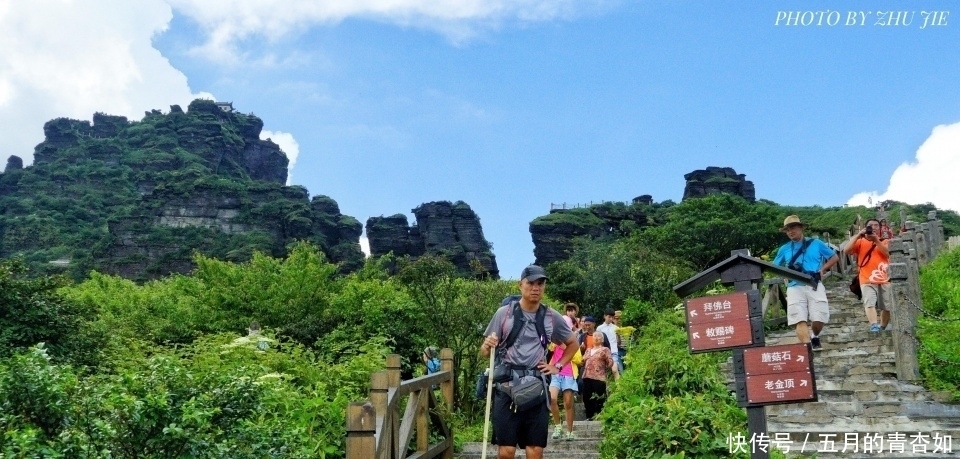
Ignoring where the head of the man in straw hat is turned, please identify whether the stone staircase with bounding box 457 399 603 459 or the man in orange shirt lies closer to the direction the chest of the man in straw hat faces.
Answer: the stone staircase

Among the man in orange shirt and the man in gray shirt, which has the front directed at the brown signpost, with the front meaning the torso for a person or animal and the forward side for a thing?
the man in orange shirt

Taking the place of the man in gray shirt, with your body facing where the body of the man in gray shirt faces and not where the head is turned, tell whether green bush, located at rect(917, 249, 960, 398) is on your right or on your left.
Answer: on your left

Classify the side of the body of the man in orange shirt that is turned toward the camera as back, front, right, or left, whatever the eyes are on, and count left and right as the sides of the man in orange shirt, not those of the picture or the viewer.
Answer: front

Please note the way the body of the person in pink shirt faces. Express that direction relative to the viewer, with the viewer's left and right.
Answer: facing the viewer

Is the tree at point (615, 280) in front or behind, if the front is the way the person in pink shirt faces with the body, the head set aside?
behind

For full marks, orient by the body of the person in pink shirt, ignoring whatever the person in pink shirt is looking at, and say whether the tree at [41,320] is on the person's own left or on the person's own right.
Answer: on the person's own right

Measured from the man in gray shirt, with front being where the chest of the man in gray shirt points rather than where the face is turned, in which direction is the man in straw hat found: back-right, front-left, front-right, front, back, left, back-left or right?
back-left

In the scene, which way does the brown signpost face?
toward the camera

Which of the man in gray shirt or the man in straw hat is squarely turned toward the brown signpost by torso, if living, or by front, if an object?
the man in straw hat
